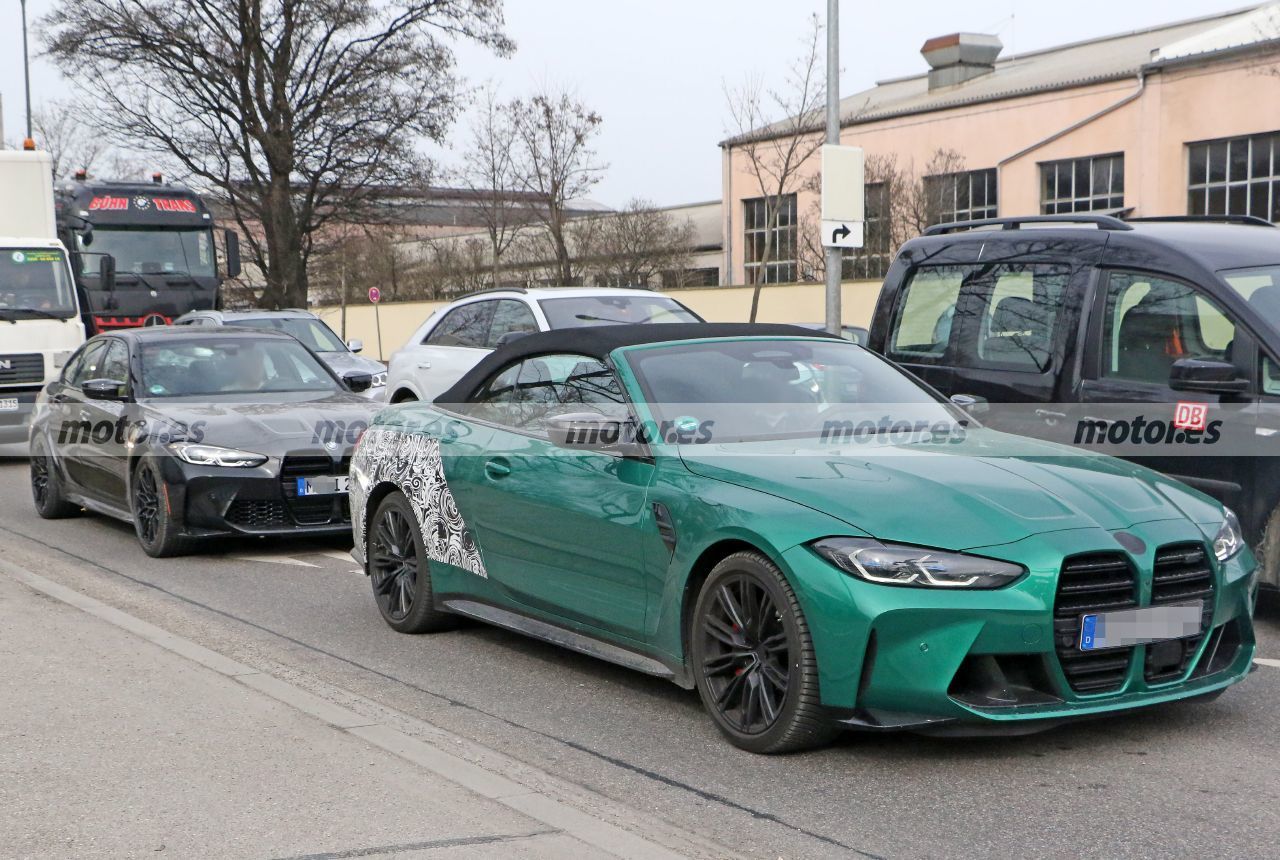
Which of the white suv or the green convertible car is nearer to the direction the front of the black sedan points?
the green convertible car

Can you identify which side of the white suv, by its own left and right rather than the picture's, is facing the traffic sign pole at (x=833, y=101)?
left

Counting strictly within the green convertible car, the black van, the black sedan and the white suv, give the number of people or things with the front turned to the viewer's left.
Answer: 0

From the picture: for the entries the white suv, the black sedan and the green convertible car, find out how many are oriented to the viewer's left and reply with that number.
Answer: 0

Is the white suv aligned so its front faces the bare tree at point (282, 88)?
no

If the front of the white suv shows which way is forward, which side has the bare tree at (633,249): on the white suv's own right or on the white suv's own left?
on the white suv's own left

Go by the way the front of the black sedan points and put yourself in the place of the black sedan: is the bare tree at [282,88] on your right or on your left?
on your left

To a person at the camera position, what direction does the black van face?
facing the viewer and to the right of the viewer

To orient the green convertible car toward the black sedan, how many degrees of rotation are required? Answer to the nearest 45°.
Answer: approximately 180°

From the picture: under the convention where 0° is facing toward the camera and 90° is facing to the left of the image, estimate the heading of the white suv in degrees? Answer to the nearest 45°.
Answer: approximately 315°

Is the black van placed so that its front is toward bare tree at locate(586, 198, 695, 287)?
no

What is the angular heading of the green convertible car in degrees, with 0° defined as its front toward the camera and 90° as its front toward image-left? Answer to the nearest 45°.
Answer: approximately 315°

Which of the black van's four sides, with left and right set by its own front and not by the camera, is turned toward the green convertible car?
right

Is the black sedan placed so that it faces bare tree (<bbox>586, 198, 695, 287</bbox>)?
no
